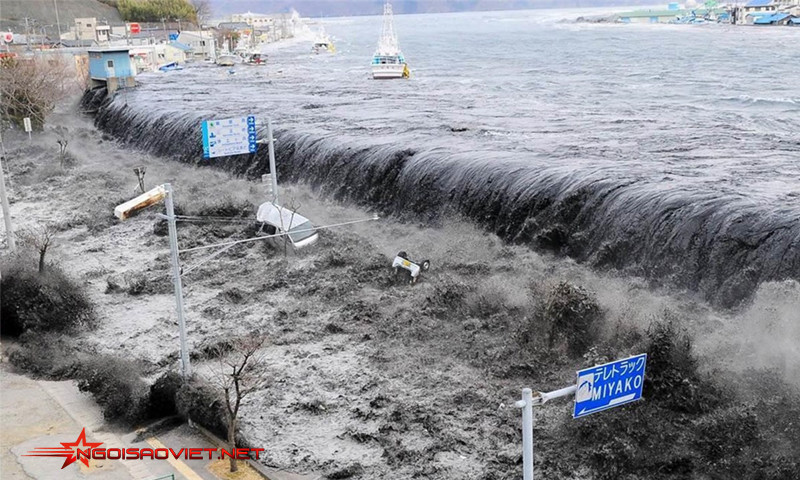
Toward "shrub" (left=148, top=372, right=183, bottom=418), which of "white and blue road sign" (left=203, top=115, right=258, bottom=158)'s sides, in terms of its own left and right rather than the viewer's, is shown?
front

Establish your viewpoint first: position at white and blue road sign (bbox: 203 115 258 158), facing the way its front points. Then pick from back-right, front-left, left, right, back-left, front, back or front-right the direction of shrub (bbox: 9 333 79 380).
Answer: front-right

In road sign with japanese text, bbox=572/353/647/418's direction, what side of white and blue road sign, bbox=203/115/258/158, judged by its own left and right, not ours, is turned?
front

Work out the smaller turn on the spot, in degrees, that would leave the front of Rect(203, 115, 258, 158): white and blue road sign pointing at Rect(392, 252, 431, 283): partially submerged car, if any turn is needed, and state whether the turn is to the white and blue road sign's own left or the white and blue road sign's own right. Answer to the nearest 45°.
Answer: approximately 45° to the white and blue road sign's own left

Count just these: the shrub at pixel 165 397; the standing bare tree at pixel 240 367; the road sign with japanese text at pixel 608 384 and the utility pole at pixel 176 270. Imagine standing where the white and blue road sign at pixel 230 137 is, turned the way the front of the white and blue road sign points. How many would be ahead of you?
4

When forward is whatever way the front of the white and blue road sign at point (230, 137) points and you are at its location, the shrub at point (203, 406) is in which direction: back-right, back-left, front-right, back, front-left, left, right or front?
front

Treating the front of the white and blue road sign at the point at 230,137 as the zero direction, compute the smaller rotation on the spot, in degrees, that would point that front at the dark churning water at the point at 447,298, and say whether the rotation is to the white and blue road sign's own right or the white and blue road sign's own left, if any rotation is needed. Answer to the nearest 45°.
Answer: approximately 45° to the white and blue road sign's own left

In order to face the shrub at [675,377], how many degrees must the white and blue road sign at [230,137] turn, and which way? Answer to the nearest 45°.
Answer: approximately 45° to its left

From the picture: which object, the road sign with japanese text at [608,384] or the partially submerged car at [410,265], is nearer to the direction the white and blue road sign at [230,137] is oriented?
the road sign with japanese text

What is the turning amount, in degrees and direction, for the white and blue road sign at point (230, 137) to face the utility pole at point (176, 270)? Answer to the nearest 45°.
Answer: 0° — it already faces it

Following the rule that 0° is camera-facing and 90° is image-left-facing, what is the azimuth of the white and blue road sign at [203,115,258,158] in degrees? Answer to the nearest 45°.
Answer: approximately 0°
